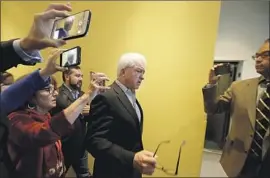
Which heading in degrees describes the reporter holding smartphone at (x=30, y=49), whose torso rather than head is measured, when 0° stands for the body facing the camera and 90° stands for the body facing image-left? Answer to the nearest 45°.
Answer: approximately 270°

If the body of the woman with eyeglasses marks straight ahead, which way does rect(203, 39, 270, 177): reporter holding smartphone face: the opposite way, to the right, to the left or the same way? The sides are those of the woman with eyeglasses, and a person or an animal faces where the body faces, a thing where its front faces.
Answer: the opposite way

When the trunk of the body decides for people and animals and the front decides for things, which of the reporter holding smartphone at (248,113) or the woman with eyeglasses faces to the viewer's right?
the woman with eyeglasses

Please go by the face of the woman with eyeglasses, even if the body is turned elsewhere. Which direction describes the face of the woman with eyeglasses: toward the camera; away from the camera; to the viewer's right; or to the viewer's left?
to the viewer's right

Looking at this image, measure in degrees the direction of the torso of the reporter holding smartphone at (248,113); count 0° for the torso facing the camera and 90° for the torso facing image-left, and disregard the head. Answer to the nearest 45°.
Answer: approximately 45°

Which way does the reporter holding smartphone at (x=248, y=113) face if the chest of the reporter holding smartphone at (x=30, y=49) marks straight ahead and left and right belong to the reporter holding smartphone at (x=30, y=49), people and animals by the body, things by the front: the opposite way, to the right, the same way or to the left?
the opposite way

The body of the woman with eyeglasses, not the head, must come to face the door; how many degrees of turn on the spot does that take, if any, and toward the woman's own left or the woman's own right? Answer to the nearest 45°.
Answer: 0° — they already face it

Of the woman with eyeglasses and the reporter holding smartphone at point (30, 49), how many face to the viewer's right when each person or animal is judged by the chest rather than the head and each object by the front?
2

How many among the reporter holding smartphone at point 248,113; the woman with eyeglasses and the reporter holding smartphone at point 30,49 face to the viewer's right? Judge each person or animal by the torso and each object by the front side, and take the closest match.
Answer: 2

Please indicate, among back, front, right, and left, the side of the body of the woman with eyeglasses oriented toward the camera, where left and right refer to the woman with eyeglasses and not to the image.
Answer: right
